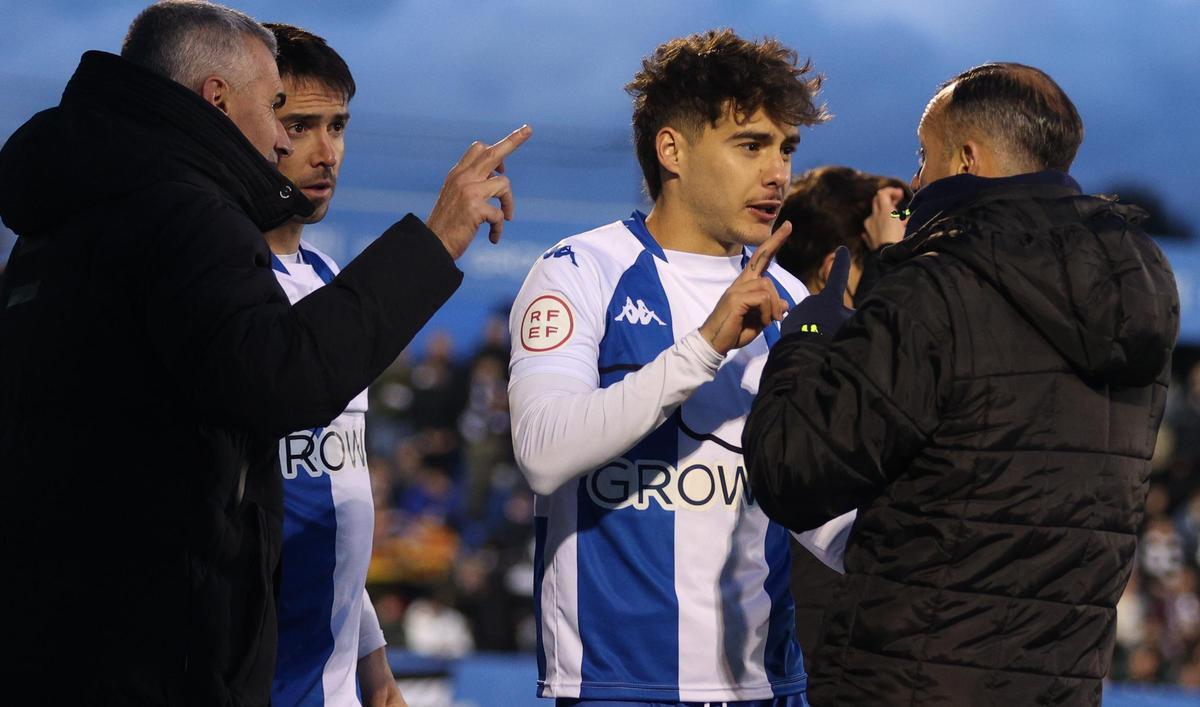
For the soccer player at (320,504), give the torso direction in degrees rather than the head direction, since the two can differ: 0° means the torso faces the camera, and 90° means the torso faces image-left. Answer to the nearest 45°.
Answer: approximately 315°

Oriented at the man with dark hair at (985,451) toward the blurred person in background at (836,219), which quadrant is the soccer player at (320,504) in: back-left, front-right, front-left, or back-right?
front-left

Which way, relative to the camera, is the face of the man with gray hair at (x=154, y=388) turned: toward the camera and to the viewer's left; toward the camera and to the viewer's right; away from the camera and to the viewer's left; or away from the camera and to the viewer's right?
away from the camera and to the viewer's right

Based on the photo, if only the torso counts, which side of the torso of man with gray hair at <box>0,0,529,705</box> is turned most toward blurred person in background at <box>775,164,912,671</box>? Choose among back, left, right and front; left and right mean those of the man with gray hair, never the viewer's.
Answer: front

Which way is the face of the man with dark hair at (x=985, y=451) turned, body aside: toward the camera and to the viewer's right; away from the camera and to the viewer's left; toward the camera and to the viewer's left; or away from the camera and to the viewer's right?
away from the camera and to the viewer's left

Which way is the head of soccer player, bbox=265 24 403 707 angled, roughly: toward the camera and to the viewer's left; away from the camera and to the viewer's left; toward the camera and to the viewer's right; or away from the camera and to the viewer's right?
toward the camera and to the viewer's right

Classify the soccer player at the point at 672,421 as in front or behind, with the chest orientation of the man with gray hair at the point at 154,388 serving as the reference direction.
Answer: in front

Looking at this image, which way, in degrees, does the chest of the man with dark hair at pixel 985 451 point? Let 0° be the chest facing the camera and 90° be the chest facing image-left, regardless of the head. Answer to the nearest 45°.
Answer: approximately 135°

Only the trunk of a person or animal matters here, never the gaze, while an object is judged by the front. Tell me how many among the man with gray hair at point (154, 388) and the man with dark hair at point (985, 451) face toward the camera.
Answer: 0

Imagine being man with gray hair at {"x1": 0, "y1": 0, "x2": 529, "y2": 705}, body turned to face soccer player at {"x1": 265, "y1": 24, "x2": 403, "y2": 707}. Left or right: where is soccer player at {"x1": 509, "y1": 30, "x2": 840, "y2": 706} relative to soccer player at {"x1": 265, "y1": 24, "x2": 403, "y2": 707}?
right

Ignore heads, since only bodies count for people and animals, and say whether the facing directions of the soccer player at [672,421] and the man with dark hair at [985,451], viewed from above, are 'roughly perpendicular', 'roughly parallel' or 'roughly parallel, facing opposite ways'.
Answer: roughly parallel, facing opposite ways

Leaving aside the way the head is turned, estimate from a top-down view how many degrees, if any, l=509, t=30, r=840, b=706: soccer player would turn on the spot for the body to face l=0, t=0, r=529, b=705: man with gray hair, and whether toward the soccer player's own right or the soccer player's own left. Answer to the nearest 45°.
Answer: approximately 90° to the soccer player's own right

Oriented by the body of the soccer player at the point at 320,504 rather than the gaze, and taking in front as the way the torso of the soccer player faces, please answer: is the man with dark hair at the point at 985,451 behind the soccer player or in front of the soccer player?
in front

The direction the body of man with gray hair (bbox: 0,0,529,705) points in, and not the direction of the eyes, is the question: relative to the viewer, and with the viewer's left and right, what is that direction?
facing away from the viewer and to the right of the viewer

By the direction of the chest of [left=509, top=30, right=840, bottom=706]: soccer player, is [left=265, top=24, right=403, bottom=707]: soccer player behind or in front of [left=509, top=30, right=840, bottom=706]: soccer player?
behind

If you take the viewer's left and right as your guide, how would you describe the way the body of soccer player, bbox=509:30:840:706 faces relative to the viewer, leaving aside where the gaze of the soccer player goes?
facing the viewer and to the right of the viewer
